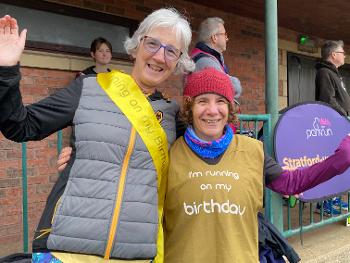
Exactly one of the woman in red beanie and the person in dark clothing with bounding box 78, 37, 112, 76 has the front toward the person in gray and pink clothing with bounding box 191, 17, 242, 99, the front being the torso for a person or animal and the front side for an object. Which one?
the person in dark clothing with bounding box 78, 37, 112, 76

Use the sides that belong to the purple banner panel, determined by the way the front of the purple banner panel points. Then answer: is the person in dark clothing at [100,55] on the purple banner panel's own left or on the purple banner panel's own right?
on the purple banner panel's own right

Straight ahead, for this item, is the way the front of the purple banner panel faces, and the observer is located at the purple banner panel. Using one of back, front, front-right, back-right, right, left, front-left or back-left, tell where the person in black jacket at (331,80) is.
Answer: back

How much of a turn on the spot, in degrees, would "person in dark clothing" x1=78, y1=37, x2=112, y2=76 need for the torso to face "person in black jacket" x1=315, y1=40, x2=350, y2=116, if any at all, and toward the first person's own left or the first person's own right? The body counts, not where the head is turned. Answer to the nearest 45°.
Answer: approximately 45° to the first person's own left

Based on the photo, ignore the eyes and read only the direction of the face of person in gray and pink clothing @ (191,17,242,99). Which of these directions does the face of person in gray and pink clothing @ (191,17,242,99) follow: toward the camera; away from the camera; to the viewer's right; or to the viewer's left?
to the viewer's right

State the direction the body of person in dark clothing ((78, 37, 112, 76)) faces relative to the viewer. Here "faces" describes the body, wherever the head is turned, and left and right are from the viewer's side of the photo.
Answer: facing the viewer and to the right of the viewer

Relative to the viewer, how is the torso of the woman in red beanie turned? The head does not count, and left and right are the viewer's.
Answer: facing the viewer

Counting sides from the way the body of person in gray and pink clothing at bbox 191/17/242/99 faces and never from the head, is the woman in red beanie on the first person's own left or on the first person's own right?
on the first person's own right

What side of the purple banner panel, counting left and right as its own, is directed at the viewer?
front
